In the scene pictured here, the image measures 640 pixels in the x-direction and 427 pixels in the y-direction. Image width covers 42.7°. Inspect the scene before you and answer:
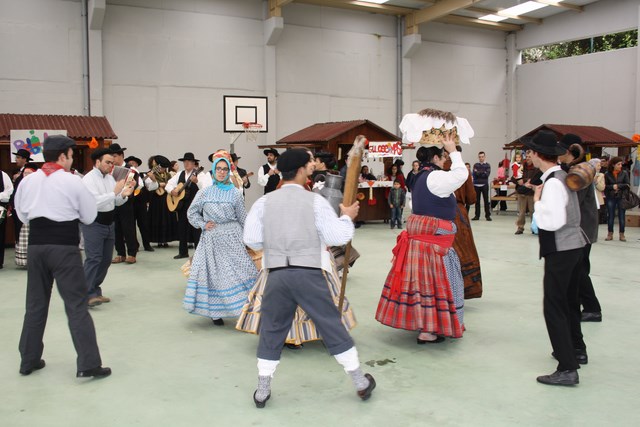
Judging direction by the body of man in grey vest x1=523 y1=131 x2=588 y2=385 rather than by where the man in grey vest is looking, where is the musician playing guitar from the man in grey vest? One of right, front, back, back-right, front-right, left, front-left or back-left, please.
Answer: front-right

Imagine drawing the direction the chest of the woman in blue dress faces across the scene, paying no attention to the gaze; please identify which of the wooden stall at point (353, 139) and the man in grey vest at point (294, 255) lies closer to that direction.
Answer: the man in grey vest

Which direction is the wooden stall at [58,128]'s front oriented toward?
toward the camera

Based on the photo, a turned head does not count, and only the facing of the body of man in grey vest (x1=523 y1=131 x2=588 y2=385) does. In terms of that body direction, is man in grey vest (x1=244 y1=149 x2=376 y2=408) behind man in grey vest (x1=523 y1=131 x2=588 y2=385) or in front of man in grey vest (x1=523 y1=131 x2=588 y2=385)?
in front

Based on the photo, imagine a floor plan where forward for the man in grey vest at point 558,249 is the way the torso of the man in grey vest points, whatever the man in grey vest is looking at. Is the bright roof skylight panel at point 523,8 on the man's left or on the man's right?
on the man's right

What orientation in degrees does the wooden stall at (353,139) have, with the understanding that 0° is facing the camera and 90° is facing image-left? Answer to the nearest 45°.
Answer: approximately 315°

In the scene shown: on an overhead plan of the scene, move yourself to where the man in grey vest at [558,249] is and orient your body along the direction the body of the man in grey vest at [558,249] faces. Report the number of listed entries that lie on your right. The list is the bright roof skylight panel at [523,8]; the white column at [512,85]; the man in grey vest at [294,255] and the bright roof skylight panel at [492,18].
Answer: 3

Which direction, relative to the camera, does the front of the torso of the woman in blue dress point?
toward the camera

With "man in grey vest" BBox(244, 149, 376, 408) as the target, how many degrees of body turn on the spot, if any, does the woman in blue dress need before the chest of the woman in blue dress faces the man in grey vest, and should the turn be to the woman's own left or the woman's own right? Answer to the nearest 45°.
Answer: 0° — they already face them

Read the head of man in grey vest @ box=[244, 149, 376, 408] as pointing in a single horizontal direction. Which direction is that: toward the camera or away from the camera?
away from the camera

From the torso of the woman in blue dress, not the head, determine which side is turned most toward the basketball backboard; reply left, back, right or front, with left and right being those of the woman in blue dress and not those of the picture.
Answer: back

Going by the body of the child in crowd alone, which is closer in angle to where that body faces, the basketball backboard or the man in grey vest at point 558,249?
the man in grey vest
